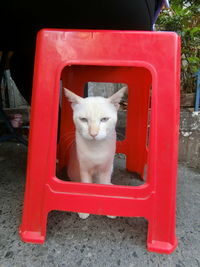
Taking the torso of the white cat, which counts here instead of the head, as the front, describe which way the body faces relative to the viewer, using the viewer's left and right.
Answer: facing the viewer

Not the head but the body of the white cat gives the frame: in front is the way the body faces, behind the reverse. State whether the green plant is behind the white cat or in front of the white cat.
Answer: behind
